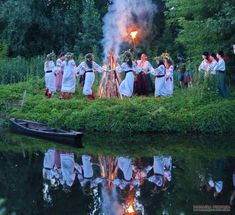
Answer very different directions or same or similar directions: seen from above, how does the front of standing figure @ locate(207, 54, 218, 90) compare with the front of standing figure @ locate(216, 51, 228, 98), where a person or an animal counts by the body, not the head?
same or similar directions

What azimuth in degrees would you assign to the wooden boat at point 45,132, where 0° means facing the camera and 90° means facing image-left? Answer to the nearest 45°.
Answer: approximately 135°

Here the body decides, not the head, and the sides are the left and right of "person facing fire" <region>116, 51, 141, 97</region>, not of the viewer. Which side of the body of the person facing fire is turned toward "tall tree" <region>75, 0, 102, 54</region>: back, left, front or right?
front

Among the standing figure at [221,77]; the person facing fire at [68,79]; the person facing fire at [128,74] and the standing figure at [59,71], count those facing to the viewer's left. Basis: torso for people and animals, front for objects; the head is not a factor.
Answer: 1
